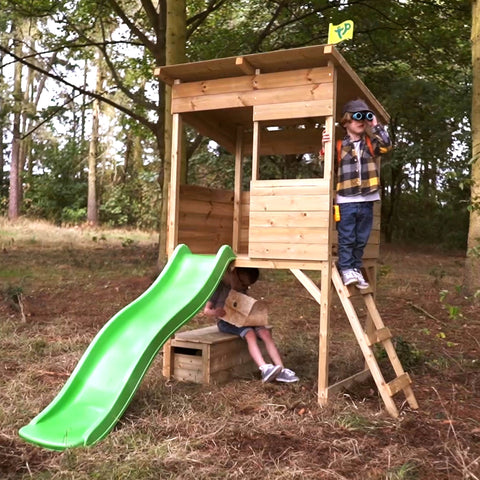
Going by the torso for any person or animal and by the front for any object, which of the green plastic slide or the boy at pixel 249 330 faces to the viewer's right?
the boy

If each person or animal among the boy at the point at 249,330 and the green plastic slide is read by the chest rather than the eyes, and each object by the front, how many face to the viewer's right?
1

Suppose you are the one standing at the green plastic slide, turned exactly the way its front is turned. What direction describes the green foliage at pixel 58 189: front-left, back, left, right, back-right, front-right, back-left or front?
back-right

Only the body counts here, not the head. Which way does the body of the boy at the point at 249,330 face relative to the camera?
to the viewer's right

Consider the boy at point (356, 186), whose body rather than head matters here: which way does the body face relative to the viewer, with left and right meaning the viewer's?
facing the viewer and to the right of the viewer

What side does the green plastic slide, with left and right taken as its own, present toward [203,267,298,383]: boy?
back

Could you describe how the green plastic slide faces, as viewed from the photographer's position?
facing the viewer and to the left of the viewer

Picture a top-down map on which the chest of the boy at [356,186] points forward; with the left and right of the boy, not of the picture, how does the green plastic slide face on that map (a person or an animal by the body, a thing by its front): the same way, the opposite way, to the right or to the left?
to the right

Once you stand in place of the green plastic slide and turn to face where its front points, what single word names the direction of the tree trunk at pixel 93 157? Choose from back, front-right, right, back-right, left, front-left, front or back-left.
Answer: back-right

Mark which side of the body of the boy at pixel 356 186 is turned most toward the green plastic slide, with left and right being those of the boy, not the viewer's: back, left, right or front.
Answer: right

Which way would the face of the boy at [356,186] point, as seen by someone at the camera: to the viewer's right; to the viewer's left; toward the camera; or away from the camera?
toward the camera
